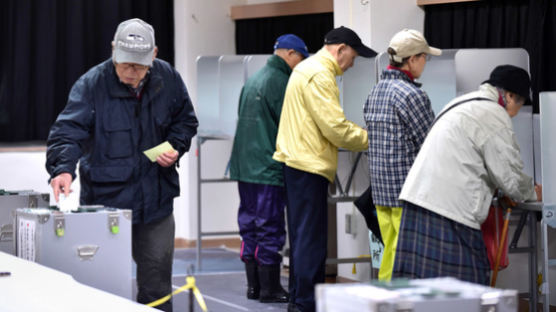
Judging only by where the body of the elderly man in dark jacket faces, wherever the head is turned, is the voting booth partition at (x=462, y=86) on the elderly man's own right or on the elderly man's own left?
on the elderly man's own left

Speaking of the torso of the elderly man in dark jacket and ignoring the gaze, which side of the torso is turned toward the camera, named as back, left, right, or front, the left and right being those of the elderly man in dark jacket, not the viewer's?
front

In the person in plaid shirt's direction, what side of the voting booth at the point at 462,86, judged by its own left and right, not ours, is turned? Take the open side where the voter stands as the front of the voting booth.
front

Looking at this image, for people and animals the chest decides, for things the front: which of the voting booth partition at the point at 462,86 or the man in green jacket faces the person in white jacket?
the voting booth partition

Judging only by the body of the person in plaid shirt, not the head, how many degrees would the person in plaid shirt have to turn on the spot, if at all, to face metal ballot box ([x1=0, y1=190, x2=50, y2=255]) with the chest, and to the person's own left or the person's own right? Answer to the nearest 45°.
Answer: approximately 180°

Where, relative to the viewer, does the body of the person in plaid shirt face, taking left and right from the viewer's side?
facing away from the viewer and to the right of the viewer

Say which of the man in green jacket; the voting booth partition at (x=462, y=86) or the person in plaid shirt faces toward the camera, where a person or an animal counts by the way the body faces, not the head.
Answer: the voting booth partition

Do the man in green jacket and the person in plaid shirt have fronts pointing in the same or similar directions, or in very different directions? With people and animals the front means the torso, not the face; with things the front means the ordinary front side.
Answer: same or similar directions

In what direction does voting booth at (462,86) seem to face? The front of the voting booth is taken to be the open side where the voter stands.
toward the camera

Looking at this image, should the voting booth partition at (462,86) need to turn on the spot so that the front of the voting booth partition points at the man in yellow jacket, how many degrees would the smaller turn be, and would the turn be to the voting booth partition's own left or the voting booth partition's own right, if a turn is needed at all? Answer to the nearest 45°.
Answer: approximately 45° to the voting booth partition's own right

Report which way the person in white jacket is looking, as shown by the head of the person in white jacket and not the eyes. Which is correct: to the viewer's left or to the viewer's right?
to the viewer's right

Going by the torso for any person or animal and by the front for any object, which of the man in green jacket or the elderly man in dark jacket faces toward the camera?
the elderly man in dark jacket

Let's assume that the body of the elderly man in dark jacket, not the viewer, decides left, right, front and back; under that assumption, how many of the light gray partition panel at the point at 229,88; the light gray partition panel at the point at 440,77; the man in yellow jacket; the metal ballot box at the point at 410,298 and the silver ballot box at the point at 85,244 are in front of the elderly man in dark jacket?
2

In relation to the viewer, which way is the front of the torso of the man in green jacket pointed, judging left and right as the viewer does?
facing away from the viewer and to the right of the viewer

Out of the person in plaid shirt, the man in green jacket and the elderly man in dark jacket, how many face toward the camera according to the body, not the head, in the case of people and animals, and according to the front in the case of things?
1

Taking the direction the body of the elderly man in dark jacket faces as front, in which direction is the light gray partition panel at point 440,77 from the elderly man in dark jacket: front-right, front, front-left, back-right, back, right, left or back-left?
back-left
